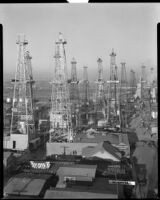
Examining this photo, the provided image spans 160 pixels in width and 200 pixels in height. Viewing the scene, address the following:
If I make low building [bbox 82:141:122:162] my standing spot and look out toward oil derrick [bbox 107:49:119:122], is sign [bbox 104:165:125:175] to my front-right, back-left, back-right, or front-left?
back-right

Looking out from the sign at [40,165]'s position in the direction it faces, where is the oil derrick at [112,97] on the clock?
The oil derrick is roughly at 7 o'clock from the sign.

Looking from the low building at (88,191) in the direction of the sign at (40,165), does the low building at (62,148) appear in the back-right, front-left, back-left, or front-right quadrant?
front-right

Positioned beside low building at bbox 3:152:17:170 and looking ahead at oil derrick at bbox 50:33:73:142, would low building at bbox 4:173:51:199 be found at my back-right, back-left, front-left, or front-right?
back-right

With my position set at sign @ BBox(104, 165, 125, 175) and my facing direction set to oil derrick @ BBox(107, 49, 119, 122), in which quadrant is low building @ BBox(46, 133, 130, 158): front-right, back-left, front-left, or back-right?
front-left

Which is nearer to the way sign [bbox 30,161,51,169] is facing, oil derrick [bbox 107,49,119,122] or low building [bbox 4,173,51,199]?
the low building

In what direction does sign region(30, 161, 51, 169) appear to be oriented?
toward the camera

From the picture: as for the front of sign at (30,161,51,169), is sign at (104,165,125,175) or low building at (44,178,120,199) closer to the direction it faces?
the low building

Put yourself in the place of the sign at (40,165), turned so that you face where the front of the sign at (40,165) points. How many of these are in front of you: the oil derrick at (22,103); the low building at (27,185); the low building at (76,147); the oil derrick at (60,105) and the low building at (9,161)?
1

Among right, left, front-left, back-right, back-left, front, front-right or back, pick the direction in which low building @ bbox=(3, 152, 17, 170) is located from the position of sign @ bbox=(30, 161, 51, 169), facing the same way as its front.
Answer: back-right

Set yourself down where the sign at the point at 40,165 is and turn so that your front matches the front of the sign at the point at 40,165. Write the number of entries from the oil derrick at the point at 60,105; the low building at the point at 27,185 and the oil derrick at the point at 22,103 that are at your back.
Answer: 2

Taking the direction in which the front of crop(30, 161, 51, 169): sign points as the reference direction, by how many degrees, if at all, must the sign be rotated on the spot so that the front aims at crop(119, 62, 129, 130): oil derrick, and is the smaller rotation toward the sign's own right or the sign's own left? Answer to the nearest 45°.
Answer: approximately 135° to the sign's own left

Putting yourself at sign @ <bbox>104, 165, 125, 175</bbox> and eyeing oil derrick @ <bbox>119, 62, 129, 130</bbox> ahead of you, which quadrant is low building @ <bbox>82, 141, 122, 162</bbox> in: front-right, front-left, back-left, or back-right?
front-left

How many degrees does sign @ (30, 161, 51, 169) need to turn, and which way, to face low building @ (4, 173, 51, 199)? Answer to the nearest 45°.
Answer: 0° — it already faces it

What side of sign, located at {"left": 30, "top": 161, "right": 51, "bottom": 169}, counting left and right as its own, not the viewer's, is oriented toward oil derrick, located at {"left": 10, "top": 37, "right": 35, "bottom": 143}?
back

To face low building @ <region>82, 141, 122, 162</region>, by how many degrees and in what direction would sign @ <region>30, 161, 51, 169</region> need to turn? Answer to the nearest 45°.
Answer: approximately 90° to its left
